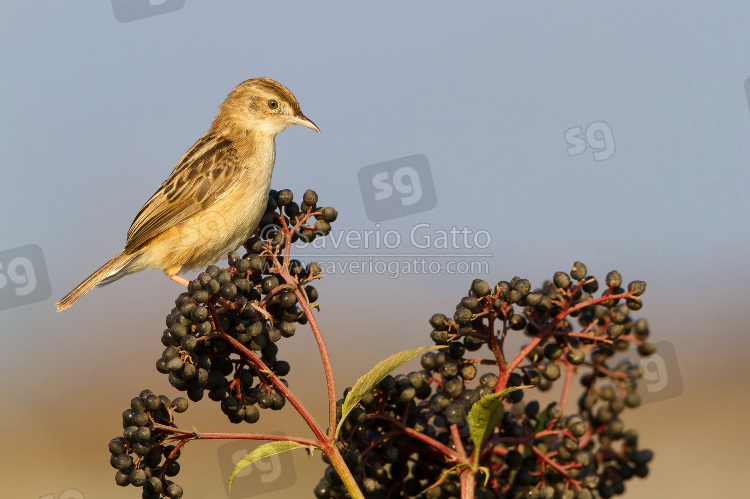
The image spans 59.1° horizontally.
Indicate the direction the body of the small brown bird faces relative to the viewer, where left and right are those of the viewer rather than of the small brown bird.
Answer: facing to the right of the viewer
